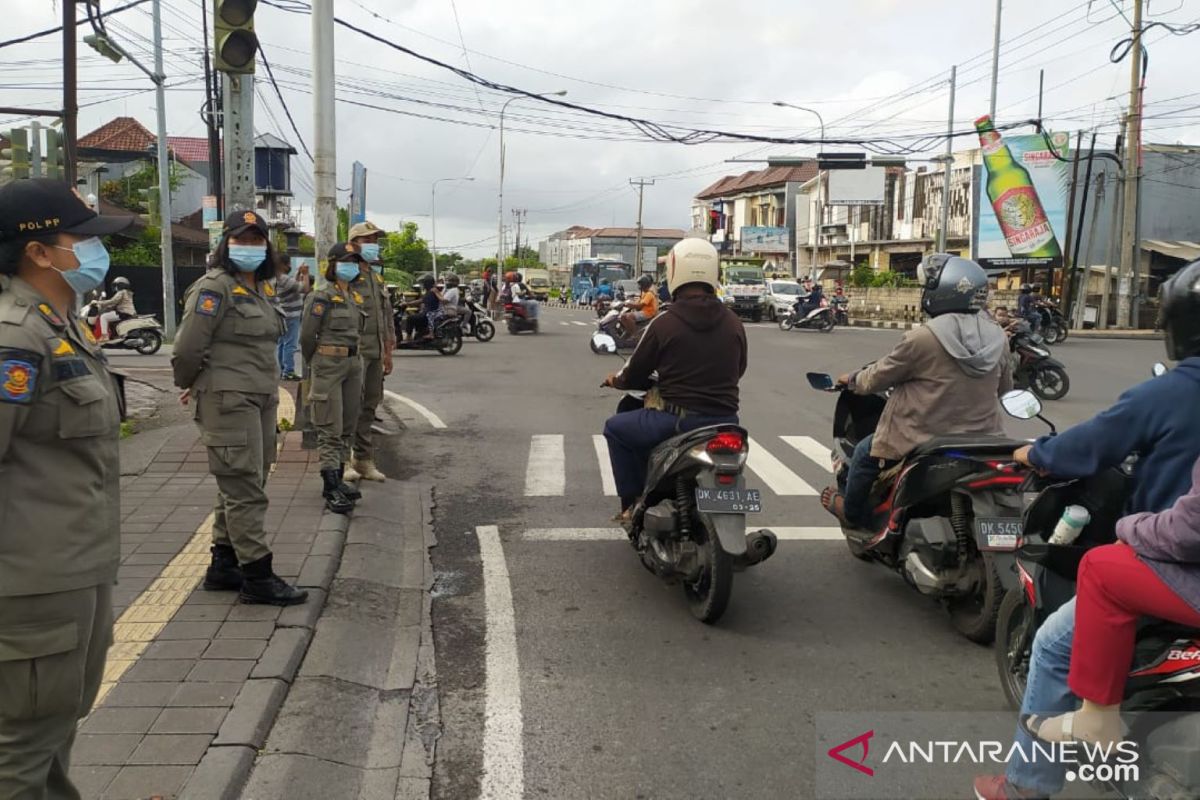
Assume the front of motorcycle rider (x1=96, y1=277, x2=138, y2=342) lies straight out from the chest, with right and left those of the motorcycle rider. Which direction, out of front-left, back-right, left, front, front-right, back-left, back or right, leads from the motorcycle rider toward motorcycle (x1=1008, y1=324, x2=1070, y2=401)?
back-left

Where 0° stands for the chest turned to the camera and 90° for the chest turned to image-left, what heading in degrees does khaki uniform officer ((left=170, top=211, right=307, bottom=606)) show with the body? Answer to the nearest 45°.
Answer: approximately 315°

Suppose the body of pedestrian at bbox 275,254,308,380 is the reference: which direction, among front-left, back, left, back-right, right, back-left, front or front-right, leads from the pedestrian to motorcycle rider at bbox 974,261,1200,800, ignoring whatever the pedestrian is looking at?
right

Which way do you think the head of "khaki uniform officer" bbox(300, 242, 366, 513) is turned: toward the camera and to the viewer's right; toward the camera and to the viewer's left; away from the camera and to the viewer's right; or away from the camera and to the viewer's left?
toward the camera and to the viewer's right

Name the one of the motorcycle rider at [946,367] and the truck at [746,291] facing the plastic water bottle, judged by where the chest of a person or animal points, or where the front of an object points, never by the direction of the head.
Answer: the truck

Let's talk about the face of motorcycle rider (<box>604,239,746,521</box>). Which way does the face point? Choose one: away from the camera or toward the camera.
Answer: away from the camera

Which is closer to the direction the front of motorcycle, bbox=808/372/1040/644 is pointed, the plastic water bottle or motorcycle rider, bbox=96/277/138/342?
the motorcycle rider

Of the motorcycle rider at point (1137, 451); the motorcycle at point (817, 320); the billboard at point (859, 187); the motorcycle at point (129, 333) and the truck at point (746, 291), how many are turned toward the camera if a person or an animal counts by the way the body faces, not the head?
2

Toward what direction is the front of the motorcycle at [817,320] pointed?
to the viewer's left

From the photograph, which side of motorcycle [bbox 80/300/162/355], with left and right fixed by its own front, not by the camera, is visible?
left

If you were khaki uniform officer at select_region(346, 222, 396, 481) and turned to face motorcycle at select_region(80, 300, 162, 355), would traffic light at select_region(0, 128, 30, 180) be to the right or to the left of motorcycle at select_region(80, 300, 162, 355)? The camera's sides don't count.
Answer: left

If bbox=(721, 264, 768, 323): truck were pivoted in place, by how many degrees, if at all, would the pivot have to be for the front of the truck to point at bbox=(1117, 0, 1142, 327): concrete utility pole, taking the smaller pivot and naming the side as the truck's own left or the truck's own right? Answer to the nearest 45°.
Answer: approximately 45° to the truck's own left

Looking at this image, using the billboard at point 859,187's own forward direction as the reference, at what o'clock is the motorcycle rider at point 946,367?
The motorcycle rider is roughly at 12 o'clock from the billboard.

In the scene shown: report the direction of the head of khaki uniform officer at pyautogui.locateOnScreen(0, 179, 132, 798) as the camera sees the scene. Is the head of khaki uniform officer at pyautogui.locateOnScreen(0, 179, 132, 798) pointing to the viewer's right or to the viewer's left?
to the viewer's right
